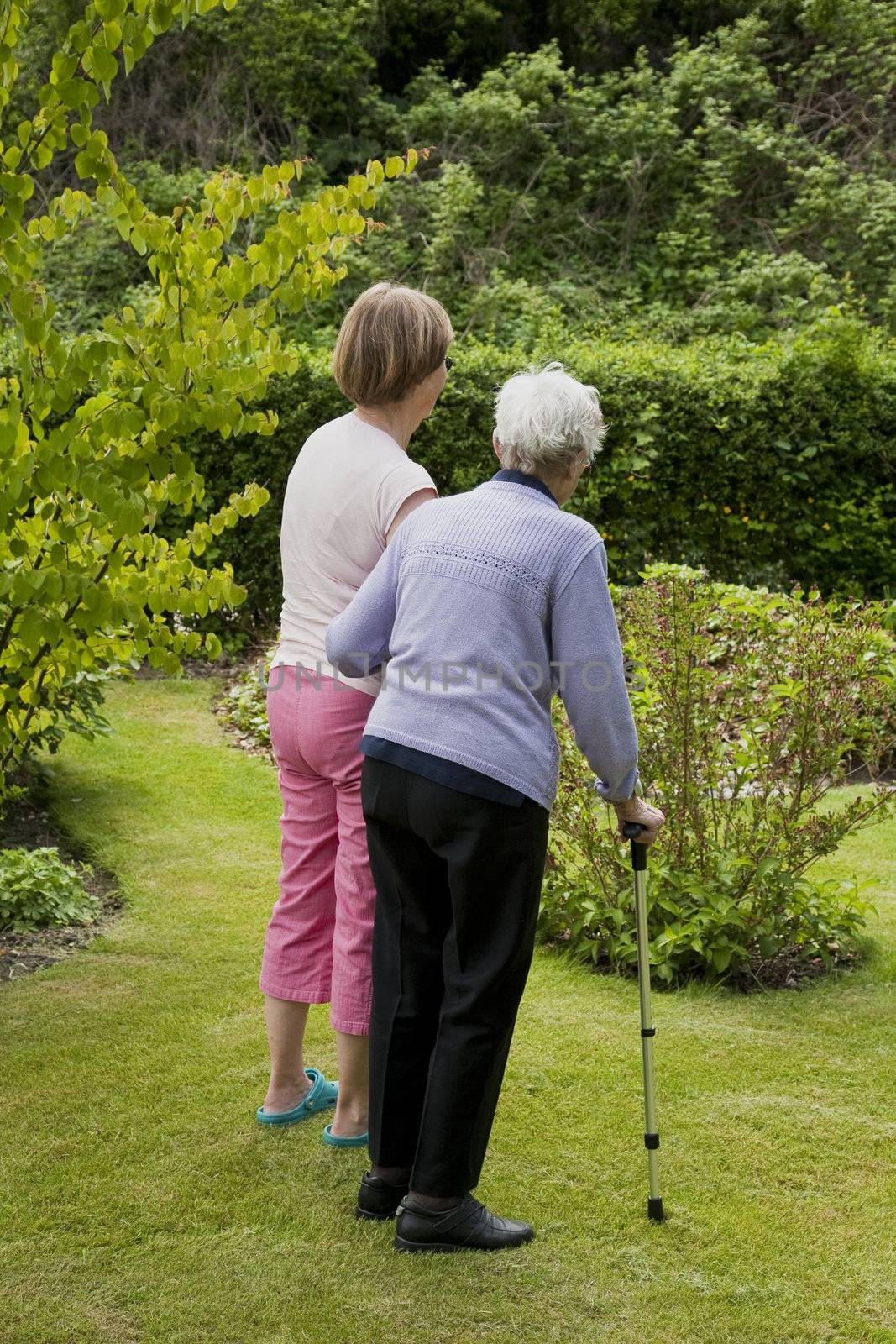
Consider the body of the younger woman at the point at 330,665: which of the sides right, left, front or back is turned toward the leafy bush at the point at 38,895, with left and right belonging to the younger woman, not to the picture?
left

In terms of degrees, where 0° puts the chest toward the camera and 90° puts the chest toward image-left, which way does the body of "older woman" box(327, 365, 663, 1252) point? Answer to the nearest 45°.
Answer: approximately 225°

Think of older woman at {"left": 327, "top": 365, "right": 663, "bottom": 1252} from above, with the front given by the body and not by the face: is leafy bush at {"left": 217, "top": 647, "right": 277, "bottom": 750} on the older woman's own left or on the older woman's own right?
on the older woman's own left

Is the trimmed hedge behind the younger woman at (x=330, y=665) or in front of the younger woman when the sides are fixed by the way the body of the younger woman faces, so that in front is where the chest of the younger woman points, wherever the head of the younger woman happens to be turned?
in front

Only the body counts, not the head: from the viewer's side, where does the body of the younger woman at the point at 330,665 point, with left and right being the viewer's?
facing away from the viewer and to the right of the viewer

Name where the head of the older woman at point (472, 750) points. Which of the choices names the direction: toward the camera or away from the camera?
away from the camera

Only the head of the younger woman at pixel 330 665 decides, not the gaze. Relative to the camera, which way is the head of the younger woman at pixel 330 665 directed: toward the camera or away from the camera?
away from the camera

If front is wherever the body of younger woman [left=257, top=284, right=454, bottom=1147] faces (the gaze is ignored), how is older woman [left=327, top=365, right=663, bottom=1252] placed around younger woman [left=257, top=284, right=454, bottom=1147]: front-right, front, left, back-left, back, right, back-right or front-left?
right

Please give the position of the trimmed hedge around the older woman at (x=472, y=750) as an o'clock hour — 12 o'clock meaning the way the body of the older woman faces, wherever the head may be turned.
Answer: The trimmed hedge is roughly at 11 o'clock from the older woman.

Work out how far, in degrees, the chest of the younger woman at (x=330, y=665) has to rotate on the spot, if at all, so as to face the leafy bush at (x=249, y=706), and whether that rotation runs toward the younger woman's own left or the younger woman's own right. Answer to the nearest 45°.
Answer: approximately 45° to the younger woman's own left

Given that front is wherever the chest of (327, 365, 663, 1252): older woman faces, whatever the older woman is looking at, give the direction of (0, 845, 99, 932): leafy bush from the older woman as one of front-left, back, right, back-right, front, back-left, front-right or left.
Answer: left

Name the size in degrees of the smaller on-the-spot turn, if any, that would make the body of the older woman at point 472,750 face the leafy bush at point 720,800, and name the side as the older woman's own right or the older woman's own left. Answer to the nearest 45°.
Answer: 0° — they already face it

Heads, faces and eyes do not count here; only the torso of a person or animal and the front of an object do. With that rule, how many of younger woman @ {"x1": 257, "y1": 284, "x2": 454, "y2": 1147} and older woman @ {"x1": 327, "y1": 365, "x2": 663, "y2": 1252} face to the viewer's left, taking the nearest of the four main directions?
0
